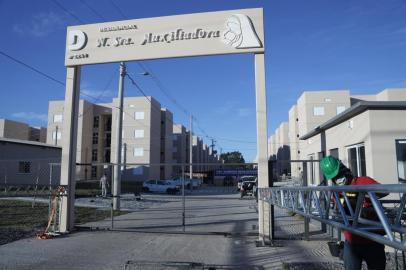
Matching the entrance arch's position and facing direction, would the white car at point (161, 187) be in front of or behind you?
behind

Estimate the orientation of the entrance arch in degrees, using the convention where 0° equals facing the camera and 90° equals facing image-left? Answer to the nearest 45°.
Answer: approximately 0°

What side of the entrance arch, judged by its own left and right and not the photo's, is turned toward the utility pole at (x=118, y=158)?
back

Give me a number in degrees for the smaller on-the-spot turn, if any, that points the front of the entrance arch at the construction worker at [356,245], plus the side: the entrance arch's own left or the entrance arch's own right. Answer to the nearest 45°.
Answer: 0° — it already faces them

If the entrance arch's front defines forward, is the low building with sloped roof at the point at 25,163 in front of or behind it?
behind

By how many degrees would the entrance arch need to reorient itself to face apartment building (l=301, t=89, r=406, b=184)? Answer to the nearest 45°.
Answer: approximately 90° to its left
